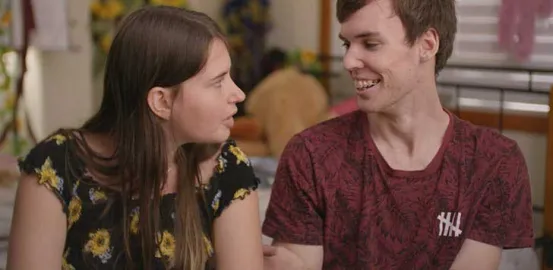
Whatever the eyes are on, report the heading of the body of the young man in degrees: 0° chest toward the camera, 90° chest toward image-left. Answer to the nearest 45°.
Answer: approximately 0°

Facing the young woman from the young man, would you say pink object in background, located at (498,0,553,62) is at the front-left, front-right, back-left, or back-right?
back-right

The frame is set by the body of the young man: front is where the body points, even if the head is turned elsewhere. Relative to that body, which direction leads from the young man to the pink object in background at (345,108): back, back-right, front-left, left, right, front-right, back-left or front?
back

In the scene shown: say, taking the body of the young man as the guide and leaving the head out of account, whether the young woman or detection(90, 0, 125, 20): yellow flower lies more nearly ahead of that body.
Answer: the young woman

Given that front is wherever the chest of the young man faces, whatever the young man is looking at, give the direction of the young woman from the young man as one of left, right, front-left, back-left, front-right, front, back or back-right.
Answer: front-right

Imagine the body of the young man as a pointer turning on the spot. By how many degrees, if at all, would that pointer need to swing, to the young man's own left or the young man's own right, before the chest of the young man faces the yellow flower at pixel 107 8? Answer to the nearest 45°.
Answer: approximately 135° to the young man's own right

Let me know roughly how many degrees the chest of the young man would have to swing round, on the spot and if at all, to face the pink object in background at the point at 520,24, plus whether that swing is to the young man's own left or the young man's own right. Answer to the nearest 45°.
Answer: approximately 180°

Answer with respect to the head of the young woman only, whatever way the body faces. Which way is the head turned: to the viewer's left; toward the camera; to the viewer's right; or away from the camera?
to the viewer's right
